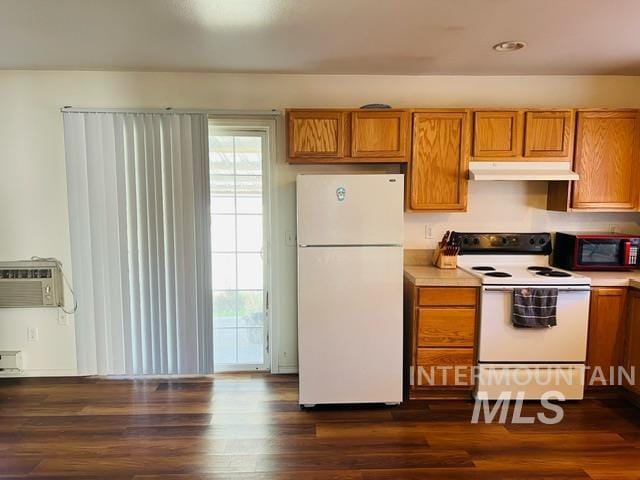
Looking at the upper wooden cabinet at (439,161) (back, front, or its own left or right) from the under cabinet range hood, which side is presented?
left

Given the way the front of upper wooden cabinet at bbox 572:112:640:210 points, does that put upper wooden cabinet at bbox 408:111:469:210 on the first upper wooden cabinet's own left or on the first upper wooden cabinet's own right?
on the first upper wooden cabinet's own right

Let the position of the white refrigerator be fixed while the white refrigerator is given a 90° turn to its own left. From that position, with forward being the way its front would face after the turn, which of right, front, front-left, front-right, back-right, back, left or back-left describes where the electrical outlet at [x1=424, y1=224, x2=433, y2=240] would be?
front-left

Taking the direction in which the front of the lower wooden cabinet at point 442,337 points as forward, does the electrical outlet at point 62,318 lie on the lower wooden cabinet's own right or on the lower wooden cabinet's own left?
on the lower wooden cabinet's own right

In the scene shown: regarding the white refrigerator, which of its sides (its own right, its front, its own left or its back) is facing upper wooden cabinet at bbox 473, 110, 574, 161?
left

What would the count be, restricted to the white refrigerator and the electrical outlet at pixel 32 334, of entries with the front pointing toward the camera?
2

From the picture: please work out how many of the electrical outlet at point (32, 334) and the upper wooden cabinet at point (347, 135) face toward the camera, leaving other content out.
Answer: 2

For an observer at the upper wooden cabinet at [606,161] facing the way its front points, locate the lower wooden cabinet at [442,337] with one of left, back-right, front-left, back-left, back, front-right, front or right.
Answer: front-right

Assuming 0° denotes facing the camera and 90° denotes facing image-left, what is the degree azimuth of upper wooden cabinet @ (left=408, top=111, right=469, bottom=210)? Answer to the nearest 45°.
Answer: approximately 0°

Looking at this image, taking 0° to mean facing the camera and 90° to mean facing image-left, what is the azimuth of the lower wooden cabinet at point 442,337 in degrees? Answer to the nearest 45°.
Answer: approximately 0°
